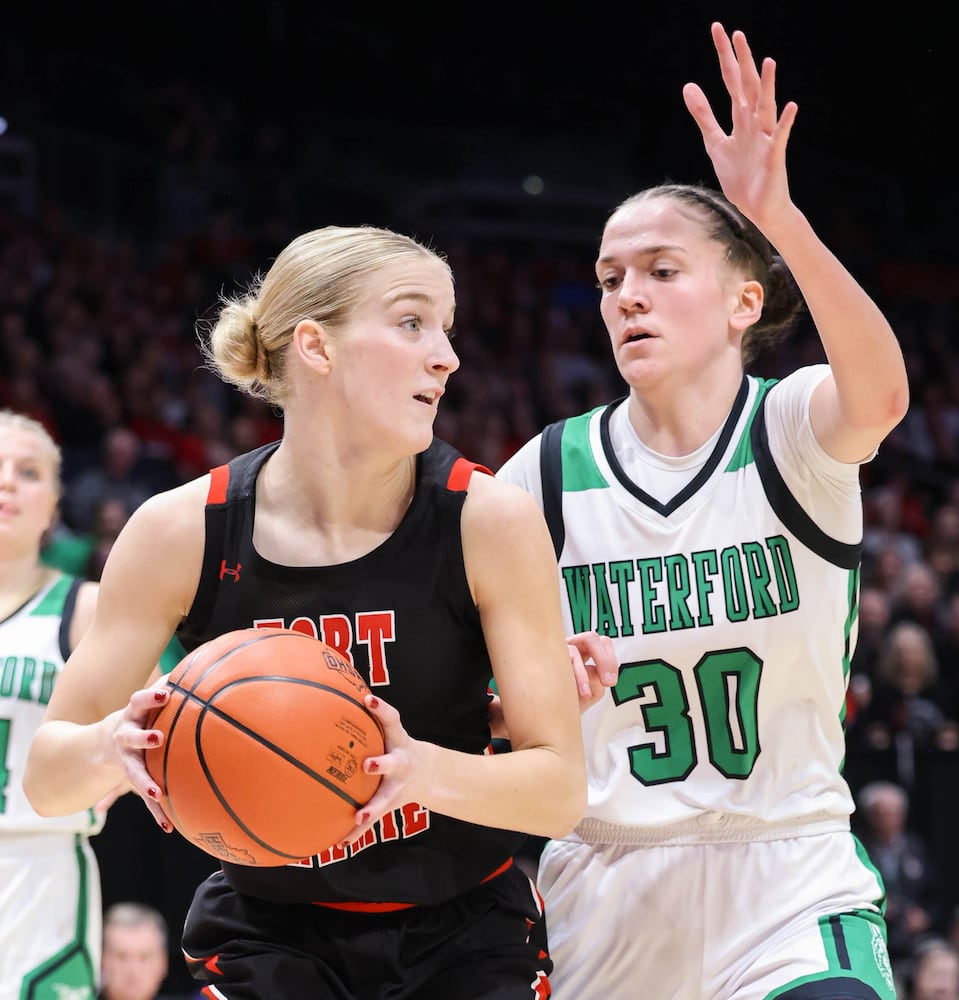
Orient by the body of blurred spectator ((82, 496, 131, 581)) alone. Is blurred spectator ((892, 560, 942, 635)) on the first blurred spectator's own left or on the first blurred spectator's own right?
on the first blurred spectator's own left

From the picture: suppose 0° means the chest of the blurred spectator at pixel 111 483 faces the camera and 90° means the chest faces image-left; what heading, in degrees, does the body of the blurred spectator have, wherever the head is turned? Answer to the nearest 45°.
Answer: approximately 0°

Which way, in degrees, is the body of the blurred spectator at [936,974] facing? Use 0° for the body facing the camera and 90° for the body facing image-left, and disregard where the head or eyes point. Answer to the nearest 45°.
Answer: approximately 0°

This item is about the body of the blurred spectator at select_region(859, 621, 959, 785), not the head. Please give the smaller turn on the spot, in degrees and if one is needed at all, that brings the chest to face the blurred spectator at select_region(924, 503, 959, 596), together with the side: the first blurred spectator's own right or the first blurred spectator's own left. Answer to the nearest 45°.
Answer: approximately 180°
